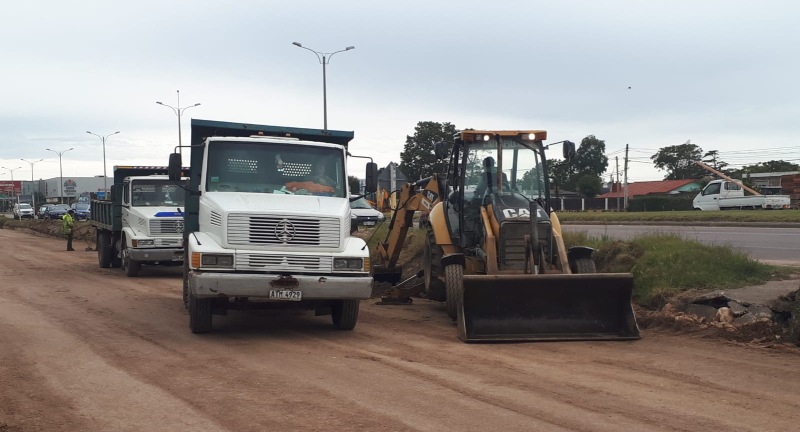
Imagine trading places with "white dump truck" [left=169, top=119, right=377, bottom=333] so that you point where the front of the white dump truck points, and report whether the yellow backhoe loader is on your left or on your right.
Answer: on your left

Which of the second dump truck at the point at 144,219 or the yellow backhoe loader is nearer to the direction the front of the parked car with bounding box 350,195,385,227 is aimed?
the yellow backhoe loader

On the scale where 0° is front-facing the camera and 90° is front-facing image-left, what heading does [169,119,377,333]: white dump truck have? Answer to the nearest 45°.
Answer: approximately 0°

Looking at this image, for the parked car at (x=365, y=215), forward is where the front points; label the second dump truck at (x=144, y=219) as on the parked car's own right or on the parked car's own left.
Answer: on the parked car's own right

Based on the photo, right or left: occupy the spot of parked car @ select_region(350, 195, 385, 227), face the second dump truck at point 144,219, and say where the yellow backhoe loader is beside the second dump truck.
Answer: left

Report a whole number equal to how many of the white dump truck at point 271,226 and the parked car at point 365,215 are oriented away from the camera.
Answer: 0

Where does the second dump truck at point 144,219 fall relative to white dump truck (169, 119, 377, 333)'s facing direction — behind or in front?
behind

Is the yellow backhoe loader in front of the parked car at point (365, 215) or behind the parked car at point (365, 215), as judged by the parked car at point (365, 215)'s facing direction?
in front
